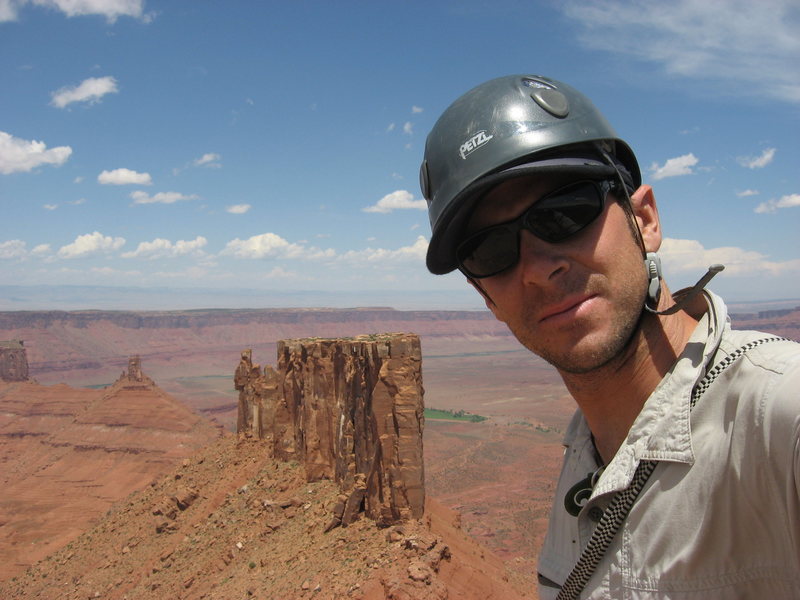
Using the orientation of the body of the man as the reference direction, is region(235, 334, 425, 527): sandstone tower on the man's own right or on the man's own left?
on the man's own right

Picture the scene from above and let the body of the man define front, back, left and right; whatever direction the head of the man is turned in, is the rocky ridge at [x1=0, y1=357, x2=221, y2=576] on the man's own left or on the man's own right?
on the man's own right

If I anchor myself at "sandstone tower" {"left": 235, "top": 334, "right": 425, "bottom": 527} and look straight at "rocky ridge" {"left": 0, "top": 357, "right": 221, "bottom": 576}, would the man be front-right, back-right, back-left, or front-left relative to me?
back-left

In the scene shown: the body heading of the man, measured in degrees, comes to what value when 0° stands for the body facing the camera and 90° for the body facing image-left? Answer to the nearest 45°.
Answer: approximately 45°
